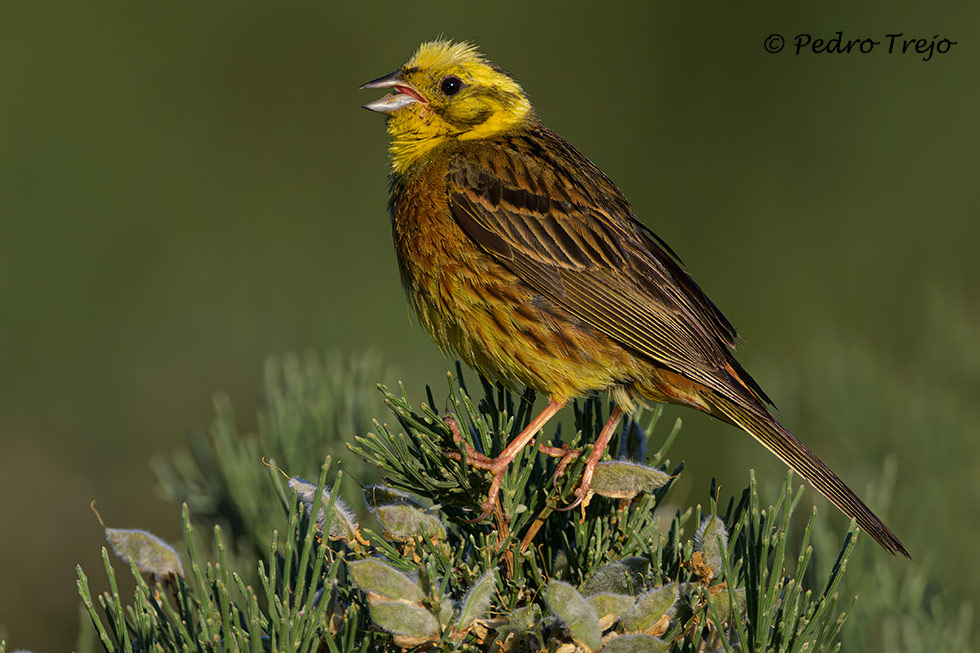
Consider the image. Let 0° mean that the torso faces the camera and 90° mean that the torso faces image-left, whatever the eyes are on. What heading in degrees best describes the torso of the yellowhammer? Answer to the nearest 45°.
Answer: approximately 90°
